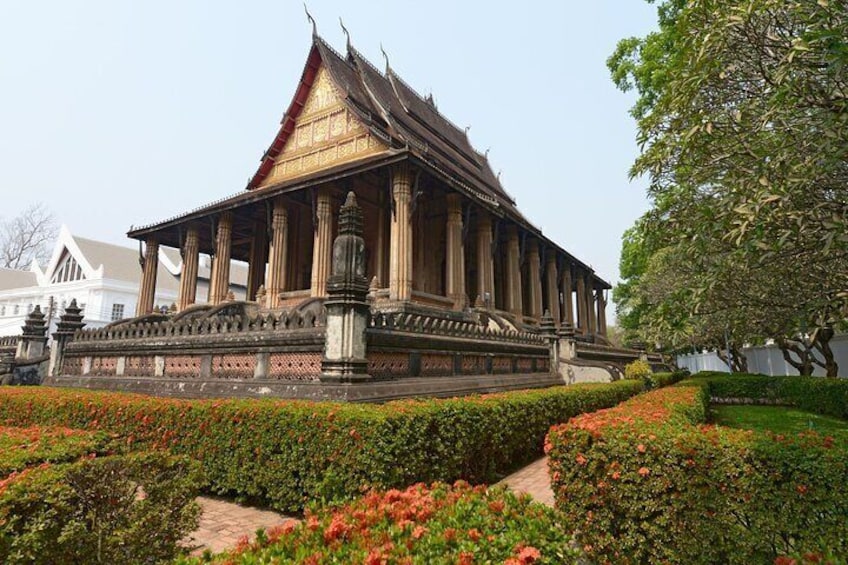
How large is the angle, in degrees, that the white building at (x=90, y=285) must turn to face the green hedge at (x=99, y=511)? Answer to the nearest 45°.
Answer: approximately 45° to its left

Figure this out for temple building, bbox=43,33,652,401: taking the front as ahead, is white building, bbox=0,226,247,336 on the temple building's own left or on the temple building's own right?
on the temple building's own right

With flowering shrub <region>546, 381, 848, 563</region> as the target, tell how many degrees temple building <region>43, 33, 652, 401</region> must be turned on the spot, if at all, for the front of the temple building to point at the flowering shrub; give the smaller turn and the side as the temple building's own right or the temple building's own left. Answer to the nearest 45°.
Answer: approximately 45° to the temple building's own left

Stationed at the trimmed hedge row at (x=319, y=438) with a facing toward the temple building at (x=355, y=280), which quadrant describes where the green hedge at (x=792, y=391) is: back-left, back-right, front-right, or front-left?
front-right

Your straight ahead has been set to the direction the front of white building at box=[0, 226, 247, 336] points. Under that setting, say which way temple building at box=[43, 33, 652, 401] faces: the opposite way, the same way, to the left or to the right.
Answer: the same way

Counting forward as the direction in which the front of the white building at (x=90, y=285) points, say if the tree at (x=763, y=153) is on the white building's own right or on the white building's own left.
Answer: on the white building's own left

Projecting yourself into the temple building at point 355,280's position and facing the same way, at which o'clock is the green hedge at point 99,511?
The green hedge is roughly at 11 o'clock from the temple building.

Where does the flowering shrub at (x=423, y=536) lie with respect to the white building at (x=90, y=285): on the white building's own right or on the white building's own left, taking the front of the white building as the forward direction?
on the white building's own left

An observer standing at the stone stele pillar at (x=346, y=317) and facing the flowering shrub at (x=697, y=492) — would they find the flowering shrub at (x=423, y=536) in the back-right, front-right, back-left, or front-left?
front-right

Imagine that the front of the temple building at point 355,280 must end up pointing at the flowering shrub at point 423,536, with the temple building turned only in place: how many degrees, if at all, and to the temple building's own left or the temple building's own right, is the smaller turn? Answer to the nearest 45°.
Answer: approximately 45° to the temple building's own left

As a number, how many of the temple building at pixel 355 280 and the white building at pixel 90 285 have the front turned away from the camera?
0

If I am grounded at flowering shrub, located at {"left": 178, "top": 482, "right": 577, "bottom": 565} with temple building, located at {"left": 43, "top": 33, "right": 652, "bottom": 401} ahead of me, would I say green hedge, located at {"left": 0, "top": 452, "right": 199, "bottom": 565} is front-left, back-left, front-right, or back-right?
front-left

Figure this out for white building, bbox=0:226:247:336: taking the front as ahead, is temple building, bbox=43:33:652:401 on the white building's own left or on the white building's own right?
on the white building's own left
